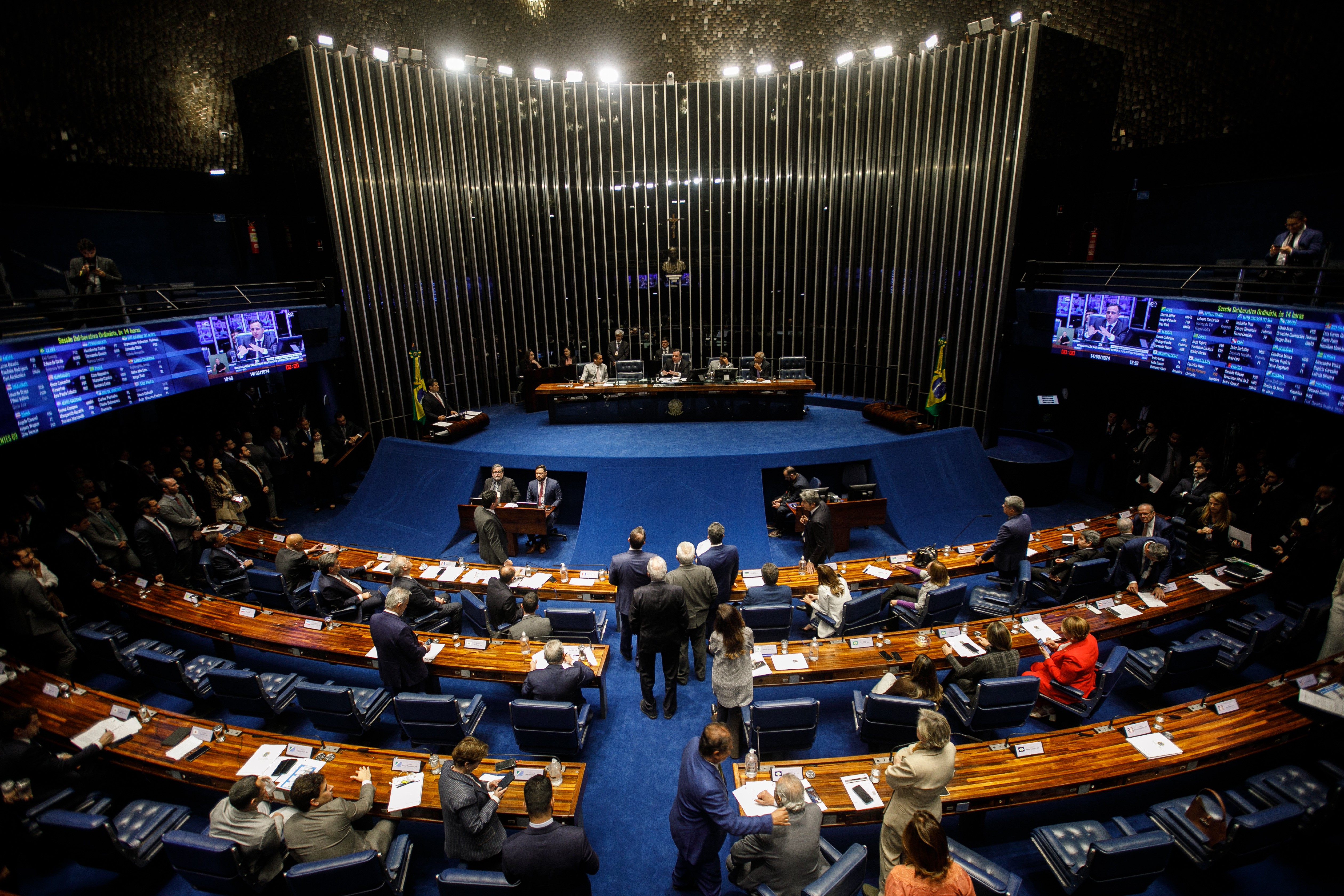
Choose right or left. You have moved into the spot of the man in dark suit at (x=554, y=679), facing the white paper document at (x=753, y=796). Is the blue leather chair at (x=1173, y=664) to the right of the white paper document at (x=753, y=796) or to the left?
left

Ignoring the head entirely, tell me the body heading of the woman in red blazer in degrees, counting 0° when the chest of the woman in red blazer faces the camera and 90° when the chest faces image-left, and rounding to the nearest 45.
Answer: approximately 90°

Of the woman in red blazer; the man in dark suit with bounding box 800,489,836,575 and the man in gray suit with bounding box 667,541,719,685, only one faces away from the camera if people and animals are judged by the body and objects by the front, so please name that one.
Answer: the man in gray suit

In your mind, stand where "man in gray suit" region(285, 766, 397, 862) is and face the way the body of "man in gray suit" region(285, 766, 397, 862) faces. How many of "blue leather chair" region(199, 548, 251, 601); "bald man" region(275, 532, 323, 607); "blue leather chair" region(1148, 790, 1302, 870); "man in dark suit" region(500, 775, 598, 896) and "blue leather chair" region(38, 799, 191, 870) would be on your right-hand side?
2

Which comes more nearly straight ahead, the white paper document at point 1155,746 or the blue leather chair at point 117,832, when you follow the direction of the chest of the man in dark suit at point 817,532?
the blue leather chair

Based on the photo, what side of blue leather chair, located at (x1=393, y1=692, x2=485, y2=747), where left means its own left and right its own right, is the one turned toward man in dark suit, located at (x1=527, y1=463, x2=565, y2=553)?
front

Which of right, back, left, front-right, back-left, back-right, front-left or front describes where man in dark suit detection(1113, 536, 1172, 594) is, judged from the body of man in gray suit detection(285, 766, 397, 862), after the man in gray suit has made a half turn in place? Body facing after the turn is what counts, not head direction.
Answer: back-left

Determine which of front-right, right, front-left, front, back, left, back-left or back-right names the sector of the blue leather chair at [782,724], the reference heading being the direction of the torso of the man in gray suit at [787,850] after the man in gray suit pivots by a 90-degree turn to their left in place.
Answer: back-right

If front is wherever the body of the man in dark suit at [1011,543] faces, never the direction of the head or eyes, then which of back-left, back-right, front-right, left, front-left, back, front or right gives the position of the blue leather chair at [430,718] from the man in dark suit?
left

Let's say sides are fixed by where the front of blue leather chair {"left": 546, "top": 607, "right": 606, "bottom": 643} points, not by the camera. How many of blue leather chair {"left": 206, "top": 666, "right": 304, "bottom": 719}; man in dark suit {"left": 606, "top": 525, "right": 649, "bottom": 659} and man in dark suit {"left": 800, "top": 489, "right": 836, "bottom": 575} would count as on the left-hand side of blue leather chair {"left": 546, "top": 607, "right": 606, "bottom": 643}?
1

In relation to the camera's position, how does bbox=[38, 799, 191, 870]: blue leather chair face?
facing away from the viewer and to the right of the viewer

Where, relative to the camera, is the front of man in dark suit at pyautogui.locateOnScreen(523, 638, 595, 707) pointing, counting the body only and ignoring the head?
away from the camera

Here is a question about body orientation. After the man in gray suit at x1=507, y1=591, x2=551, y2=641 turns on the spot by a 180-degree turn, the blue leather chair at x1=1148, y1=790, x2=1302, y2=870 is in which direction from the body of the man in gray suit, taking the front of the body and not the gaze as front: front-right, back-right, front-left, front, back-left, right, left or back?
front-left
